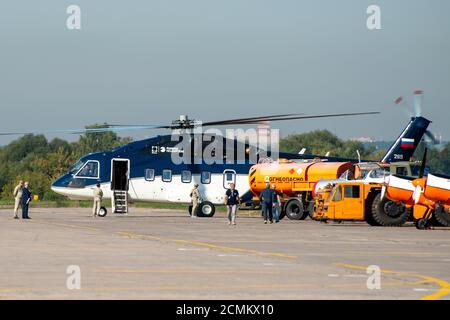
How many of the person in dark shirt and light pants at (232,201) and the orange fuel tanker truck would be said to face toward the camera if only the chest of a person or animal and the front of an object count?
1

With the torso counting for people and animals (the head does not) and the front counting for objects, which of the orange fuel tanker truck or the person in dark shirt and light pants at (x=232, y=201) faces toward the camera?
the person in dark shirt and light pants

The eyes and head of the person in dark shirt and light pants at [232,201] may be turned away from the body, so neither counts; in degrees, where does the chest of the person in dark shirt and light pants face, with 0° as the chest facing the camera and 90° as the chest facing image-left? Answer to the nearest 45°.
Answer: approximately 0°

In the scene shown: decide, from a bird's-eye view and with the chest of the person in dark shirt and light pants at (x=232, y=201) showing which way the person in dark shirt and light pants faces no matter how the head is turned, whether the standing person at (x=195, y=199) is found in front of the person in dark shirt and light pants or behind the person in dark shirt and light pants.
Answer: behind

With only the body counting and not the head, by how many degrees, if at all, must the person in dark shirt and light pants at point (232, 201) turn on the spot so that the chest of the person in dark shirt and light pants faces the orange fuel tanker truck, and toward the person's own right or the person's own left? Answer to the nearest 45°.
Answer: approximately 135° to the person's own left

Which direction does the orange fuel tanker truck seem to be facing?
to the viewer's right
